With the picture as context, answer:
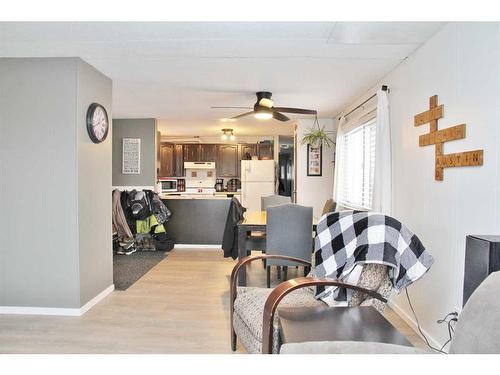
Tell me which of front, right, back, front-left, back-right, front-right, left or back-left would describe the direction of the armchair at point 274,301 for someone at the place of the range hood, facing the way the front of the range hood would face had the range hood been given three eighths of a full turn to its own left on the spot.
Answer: back-right

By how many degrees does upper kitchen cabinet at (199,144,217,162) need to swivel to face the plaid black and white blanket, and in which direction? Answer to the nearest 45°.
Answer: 0° — it already faces it

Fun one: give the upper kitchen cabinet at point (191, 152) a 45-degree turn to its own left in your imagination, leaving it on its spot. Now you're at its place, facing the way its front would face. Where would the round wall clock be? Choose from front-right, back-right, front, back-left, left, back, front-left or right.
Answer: front-right

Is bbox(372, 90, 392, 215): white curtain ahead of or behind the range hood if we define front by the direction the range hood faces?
ahead

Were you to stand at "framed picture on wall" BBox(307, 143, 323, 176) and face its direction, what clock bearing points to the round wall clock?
The round wall clock is roughly at 1 o'clock from the framed picture on wall.

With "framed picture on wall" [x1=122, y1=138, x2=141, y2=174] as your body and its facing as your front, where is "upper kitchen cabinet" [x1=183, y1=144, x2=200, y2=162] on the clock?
The upper kitchen cabinet is roughly at 7 o'clock from the framed picture on wall.

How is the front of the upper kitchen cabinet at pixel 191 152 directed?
toward the camera

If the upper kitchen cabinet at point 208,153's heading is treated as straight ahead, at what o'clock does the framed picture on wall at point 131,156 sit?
The framed picture on wall is roughly at 1 o'clock from the upper kitchen cabinet.

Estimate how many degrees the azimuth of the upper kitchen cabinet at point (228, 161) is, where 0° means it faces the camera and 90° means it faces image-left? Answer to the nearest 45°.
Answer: approximately 0°

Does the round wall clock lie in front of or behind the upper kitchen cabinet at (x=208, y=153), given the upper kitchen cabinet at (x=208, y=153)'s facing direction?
in front

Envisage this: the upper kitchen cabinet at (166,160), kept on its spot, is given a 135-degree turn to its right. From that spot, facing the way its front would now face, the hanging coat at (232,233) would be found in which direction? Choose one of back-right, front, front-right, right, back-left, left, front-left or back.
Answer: back-left

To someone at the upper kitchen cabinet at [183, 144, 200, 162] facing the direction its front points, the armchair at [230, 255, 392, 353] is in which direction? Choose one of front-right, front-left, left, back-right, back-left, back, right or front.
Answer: front
